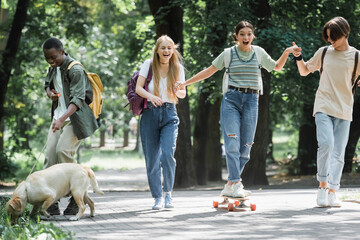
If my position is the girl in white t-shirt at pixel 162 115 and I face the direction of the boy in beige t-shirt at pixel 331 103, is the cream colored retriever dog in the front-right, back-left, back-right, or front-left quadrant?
back-right

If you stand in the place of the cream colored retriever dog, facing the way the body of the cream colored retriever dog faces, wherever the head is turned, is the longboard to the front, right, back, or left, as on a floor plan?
back

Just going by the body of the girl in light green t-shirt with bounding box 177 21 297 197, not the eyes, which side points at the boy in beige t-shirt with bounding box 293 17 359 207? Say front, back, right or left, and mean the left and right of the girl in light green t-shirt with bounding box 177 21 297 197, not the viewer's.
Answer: left

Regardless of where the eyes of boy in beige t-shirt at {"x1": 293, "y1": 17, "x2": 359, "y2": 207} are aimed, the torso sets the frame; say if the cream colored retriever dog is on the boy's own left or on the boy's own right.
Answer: on the boy's own right

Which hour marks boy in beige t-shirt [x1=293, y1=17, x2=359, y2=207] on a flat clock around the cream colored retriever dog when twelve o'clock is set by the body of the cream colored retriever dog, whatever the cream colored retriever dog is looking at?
The boy in beige t-shirt is roughly at 6 o'clock from the cream colored retriever dog.

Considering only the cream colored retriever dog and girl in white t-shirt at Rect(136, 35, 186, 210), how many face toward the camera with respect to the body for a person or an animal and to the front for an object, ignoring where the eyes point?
1

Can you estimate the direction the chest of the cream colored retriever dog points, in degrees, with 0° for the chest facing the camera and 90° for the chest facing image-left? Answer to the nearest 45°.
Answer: approximately 90°
